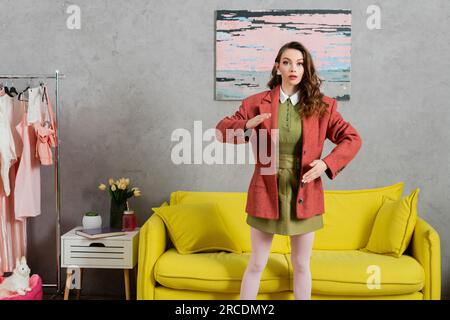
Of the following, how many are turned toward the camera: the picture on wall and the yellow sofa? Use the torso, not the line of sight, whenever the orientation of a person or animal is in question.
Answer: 2

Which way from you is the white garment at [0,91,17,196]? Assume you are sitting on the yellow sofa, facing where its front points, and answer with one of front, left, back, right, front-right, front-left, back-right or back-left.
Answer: right

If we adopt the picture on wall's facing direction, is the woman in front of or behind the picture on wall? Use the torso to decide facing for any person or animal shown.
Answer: in front

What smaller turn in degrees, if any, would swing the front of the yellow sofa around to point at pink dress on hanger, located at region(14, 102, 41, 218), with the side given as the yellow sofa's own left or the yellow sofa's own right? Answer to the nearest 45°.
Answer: approximately 90° to the yellow sofa's own right

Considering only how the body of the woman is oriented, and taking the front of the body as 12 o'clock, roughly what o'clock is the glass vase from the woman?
The glass vase is roughly at 4 o'clock from the woman.
